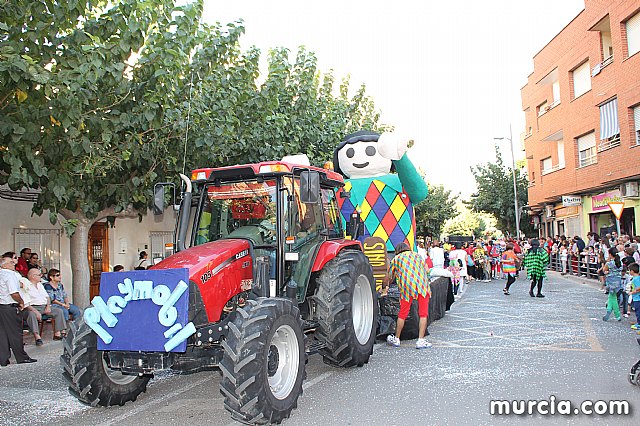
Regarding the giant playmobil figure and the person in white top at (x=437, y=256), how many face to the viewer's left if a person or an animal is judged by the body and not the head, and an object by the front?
0

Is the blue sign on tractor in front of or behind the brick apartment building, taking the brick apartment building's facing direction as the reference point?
in front

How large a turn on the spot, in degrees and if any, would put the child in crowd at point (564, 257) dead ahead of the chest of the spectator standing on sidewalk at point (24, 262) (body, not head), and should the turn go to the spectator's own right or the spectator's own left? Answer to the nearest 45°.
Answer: approximately 45° to the spectator's own left

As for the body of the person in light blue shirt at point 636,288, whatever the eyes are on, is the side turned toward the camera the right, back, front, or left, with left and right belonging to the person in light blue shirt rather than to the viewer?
left

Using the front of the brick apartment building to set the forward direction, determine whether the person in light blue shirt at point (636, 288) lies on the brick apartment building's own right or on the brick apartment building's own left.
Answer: on the brick apartment building's own left

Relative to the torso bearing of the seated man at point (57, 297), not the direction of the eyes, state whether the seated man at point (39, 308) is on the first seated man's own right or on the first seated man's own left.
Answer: on the first seated man's own right

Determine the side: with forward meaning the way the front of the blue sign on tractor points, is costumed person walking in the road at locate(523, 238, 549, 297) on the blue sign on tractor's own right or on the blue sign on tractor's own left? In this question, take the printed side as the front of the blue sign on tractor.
on the blue sign on tractor's own left

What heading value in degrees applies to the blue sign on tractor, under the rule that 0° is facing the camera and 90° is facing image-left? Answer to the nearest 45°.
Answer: approximately 0°

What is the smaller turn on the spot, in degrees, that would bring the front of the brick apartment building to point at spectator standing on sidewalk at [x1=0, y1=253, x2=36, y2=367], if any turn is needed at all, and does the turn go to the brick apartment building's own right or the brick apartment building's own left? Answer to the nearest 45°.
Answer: approximately 45° to the brick apartment building's own left

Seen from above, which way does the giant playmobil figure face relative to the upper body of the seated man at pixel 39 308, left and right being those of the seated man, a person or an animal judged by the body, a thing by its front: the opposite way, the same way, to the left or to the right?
to the right

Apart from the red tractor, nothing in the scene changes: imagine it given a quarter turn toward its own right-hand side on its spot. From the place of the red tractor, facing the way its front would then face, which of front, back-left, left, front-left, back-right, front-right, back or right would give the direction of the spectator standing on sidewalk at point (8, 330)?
front
